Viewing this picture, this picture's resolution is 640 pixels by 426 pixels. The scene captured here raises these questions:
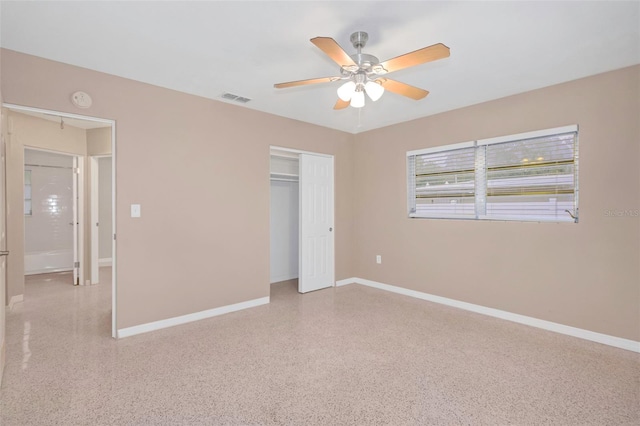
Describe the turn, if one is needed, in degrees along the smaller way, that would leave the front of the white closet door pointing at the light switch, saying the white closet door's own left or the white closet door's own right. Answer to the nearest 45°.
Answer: approximately 90° to the white closet door's own right

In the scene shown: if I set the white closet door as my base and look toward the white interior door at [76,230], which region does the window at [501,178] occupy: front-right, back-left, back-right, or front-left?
back-left

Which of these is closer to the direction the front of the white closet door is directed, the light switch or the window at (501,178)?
the window

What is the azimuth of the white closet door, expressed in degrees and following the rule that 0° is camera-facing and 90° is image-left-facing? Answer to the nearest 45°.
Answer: approximately 315°

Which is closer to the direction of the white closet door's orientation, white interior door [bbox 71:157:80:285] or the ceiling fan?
the ceiling fan

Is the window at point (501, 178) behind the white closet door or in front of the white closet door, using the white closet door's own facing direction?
in front

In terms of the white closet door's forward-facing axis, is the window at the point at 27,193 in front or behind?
behind

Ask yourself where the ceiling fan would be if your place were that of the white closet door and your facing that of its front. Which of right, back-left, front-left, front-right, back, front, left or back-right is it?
front-right

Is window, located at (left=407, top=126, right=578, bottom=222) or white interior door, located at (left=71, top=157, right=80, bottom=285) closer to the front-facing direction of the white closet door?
the window

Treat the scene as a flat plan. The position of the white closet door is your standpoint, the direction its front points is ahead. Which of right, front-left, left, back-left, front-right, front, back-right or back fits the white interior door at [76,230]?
back-right
